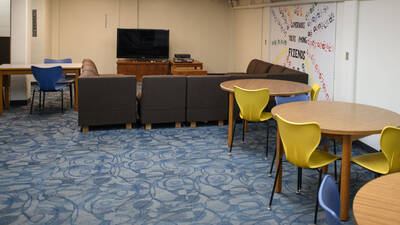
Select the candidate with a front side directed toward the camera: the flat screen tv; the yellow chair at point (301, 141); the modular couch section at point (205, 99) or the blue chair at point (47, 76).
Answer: the flat screen tv

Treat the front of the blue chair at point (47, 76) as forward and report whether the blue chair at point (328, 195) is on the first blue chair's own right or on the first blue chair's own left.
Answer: on the first blue chair's own right

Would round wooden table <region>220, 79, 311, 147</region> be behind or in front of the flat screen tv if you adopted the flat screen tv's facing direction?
in front

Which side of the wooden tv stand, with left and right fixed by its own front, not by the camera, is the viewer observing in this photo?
front

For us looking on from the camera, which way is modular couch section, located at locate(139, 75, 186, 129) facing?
facing away from the viewer

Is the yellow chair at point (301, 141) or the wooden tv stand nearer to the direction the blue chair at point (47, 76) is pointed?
the wooden tv stand

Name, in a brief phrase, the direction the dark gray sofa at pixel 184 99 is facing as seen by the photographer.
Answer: facing away from the viewer

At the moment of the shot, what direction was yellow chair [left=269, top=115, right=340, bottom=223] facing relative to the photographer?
facing away from the viewer and to the right of the viewer

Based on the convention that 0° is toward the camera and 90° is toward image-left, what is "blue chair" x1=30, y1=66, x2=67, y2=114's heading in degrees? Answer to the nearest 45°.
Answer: approximately 225°

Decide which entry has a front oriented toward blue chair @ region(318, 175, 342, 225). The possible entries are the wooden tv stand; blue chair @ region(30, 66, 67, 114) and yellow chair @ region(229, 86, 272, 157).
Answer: the wooden tv stand

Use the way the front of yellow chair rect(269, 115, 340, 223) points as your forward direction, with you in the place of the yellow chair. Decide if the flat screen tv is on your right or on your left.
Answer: on your left

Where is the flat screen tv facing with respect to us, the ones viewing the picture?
facing the viewer

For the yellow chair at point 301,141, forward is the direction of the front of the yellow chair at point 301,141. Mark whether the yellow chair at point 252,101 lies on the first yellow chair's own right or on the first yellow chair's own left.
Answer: on the first yellow chair's own left

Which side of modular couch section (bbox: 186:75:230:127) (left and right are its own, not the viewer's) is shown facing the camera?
back

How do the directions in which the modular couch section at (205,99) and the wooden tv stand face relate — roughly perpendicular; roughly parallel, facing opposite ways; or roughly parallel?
roughly parallel, facing opposite ways
